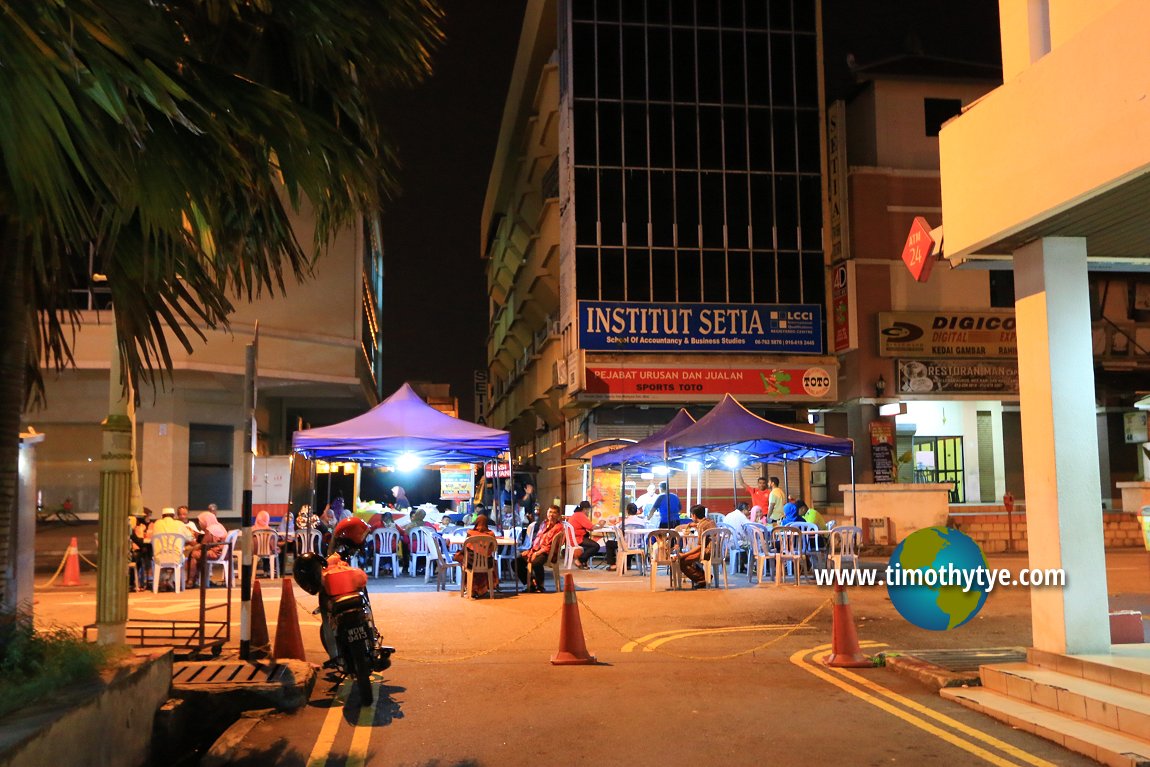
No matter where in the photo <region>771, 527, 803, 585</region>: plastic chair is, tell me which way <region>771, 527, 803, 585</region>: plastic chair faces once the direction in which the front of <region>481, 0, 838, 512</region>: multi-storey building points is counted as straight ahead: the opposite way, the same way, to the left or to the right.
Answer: the opposite way

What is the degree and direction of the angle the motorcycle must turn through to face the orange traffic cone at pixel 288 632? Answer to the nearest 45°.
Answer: approximately 45° to its left

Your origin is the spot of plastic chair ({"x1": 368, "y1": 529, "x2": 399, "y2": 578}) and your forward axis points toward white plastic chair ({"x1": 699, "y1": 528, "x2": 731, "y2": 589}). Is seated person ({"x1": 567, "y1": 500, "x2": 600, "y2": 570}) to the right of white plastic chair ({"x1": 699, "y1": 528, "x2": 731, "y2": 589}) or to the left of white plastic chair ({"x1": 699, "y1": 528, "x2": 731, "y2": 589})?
left

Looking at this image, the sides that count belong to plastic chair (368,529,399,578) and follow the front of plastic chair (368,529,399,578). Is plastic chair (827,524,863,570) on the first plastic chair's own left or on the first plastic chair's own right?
on the first plastic chair's own right

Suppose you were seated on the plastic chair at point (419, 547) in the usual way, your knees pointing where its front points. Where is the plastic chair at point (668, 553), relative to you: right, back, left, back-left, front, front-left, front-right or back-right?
back-right

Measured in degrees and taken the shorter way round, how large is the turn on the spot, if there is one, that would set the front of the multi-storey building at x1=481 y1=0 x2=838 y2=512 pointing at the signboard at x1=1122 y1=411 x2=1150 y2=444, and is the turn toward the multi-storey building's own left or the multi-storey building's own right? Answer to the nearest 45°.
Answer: approximately 90° to the multi-storey building's own left

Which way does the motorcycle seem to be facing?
away from the camera

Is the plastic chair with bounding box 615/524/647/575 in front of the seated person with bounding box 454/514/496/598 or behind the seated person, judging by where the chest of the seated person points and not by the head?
in front

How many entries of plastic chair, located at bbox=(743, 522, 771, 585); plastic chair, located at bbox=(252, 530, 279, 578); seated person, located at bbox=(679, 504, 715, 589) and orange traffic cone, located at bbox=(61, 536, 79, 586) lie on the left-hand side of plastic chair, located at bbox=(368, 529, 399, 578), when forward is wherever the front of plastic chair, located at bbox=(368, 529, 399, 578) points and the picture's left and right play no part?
2
